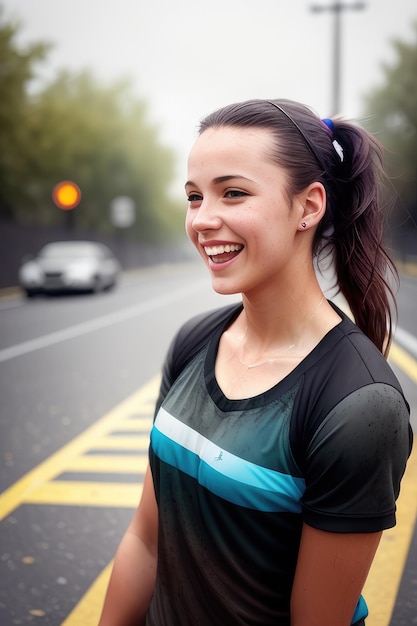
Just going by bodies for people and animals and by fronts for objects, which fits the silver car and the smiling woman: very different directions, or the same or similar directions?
same or similar directions

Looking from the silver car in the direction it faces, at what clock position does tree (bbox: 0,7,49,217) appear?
The tree is roughly at 4 o'clock from the silver car.

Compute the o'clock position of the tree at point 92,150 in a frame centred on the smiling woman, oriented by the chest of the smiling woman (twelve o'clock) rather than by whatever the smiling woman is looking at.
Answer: The tree is roughly at 4 o'clock from the smiling woman.

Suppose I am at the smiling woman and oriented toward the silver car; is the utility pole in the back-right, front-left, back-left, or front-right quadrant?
front-right

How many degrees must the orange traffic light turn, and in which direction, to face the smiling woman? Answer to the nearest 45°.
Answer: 0° — it already faces them

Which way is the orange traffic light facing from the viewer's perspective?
toward the camera

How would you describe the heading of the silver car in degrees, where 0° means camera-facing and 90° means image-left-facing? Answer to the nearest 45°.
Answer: approximately 45°

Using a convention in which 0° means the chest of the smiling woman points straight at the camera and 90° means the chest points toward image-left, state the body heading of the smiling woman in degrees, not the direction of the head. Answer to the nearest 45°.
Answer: approximately 45°

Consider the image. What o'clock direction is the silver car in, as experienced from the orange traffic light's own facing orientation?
The silver car is roughly at 12 o'clock from the orange traffic light.

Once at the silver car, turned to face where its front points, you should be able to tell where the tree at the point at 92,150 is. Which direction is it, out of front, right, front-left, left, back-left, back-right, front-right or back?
back-right

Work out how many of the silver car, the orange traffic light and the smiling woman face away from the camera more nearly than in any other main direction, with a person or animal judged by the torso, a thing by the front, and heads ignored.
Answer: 0

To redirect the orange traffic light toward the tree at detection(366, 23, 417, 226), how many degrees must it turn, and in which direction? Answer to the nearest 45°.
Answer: approximately 90° to its left
